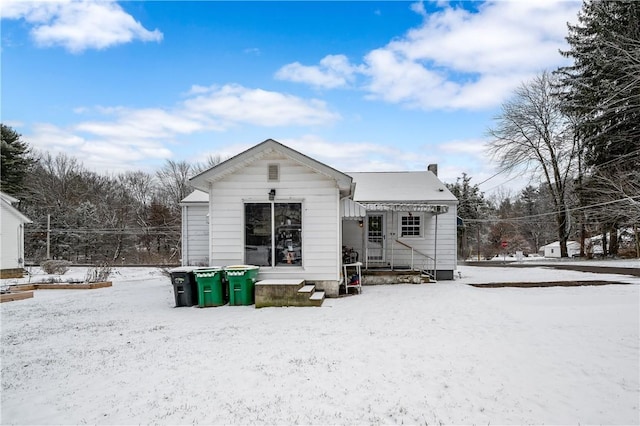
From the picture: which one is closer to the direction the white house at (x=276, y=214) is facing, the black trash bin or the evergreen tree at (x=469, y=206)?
the black trash bin

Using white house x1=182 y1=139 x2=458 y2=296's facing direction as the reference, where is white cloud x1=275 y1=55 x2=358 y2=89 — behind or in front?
behind

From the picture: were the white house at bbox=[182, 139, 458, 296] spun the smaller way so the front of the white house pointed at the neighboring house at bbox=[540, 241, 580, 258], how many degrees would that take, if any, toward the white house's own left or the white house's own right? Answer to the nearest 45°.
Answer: approximately 135° to the white house's own left

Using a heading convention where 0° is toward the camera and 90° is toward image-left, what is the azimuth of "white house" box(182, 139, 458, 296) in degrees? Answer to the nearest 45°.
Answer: approximately 0°

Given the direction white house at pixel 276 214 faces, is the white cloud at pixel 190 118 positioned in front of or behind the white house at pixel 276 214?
behind

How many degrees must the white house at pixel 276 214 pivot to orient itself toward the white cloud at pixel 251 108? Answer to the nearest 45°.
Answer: approximately 180°
